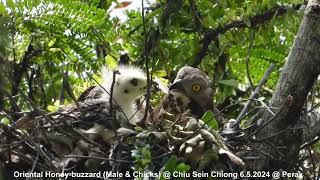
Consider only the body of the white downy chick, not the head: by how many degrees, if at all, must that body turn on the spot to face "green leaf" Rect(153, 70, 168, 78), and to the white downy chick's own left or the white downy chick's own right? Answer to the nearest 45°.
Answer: approximately 45° to the white downy chick's own left

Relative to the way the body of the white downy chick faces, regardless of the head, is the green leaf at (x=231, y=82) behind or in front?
in front

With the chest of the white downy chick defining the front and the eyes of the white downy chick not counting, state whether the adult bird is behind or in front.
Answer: in front
